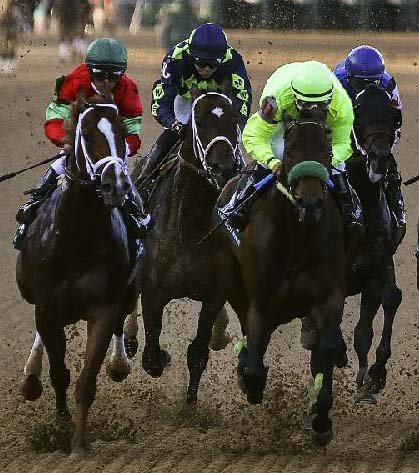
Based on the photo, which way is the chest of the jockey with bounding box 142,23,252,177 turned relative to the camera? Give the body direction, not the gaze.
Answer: toward the camera

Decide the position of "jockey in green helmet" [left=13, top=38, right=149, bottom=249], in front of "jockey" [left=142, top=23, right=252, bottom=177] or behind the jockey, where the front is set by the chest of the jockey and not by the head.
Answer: in front

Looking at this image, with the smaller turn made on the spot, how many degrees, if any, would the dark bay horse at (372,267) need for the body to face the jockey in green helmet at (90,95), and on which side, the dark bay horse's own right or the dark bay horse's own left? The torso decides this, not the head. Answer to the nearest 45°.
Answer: approximately 45° to the dark bay horse's own right

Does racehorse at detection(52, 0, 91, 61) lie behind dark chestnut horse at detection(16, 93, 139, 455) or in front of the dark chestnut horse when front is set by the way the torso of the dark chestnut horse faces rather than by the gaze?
behind

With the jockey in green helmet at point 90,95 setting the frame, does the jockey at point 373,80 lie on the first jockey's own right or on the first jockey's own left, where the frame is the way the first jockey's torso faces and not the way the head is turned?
on the first jockey's own left

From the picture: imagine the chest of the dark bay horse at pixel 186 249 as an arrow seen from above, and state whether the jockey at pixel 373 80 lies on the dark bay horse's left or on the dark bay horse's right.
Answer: on the dark bay horse's left

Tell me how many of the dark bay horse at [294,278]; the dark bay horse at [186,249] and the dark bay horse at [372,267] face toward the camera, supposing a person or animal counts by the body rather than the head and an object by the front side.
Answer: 3

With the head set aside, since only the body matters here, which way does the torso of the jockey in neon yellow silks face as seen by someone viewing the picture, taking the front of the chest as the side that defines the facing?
toward the camera

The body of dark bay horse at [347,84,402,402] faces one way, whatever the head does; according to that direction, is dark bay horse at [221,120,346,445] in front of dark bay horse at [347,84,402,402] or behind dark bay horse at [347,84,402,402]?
in front
